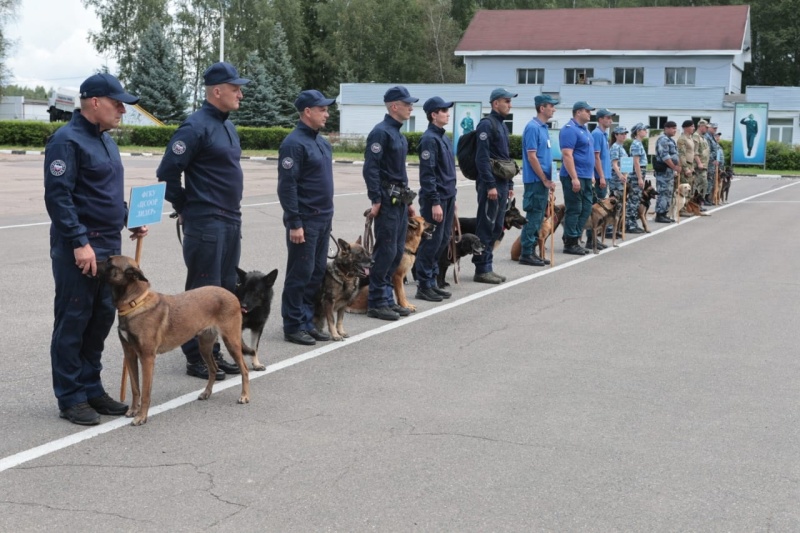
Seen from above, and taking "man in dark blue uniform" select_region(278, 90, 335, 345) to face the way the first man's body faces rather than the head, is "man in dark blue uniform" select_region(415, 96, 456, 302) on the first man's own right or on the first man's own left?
on the first man's own left

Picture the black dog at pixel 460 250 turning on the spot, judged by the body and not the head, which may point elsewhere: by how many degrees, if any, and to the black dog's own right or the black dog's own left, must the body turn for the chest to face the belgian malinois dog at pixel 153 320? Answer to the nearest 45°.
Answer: approximately 90° to the black dog's own right

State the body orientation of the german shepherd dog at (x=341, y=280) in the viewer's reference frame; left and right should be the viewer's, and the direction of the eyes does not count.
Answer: facing the viewer and to the right of the viewer

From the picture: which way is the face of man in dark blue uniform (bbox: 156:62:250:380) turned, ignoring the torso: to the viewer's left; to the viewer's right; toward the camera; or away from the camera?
to the viewer's right

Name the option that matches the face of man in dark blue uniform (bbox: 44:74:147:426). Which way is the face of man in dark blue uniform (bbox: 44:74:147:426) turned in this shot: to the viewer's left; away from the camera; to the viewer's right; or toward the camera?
to the viewer's right

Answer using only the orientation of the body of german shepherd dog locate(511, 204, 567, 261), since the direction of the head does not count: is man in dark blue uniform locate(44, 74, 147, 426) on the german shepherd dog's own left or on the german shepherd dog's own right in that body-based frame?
on the german shepherd dog's own right
